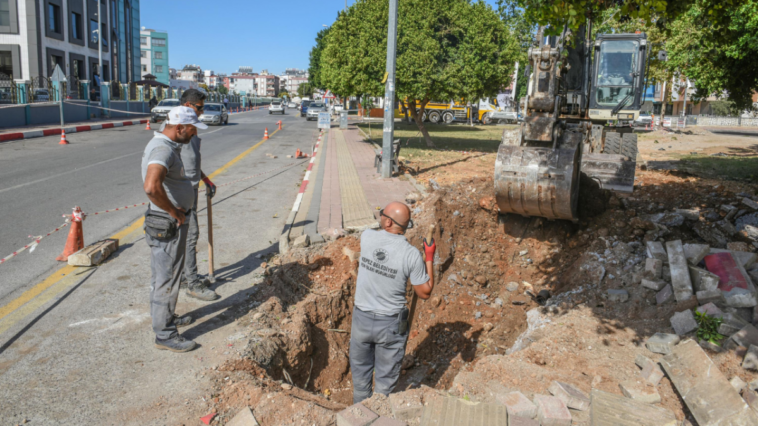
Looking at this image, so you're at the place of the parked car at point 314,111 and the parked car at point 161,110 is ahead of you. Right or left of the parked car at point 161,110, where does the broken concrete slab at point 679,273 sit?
left

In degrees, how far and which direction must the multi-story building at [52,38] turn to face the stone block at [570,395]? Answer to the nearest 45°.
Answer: approximately 45° to its right

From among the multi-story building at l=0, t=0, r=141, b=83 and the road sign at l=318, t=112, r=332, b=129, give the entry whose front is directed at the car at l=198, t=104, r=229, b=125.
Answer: the multi-story building

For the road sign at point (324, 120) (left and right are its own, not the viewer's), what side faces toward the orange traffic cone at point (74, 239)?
front

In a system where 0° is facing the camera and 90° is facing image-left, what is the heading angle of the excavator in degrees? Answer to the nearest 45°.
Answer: approximately 0°

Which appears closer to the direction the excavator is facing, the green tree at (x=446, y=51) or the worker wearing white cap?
the worker wearing white cap

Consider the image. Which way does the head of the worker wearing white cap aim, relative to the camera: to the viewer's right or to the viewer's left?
to the viewer's right

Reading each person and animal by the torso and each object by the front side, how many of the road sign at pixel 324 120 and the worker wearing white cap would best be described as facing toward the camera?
1

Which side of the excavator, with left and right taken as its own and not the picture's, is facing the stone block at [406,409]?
front

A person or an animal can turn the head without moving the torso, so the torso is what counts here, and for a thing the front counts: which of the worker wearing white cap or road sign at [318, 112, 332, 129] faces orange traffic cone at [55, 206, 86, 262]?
the road sign

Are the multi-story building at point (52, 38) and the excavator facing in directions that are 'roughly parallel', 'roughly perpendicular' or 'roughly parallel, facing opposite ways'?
roughly perpendicular

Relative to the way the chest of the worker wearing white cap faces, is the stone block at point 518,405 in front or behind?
in front
